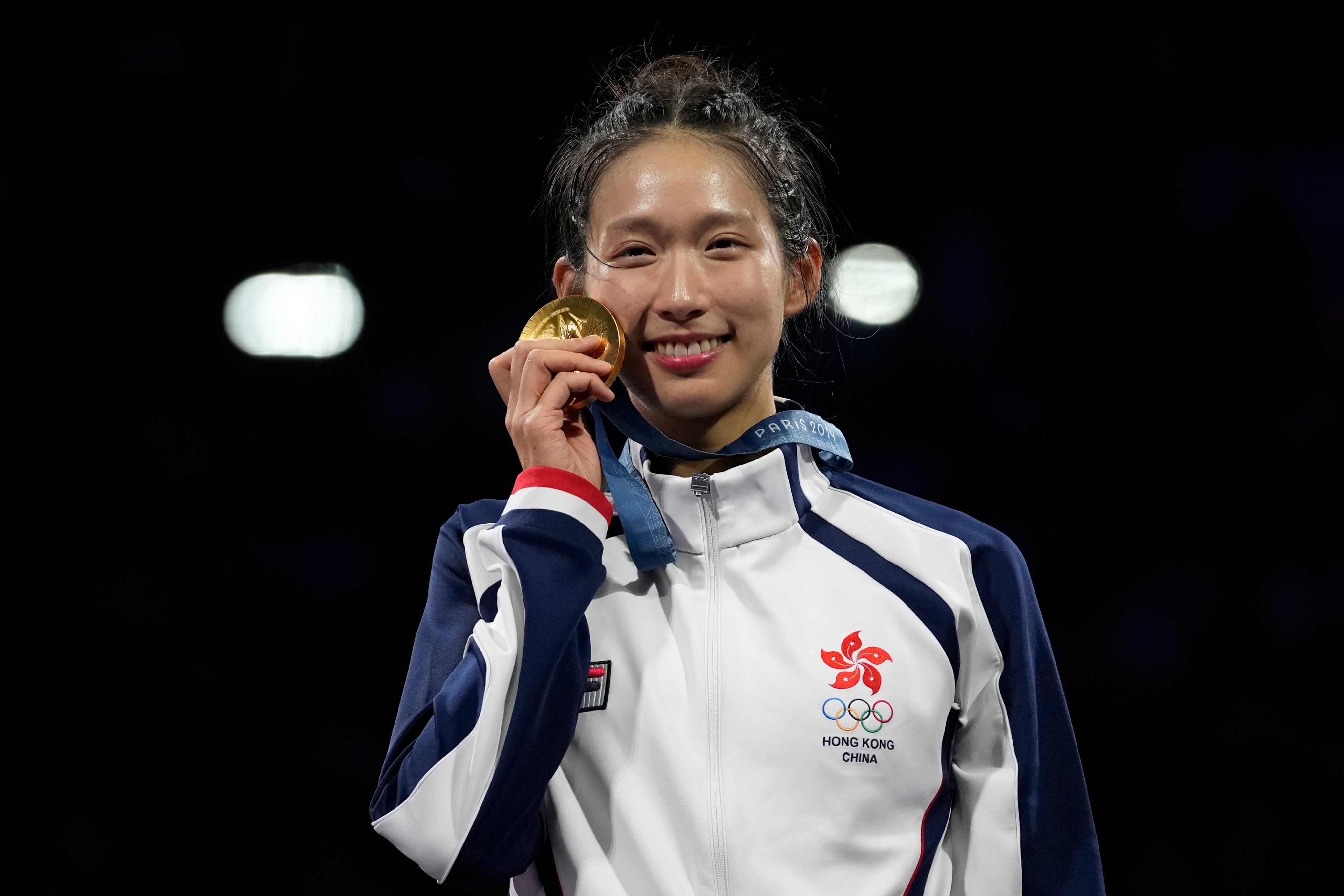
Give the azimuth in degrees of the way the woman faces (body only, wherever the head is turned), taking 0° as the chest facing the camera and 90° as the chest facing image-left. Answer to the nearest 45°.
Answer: approximately 0°
